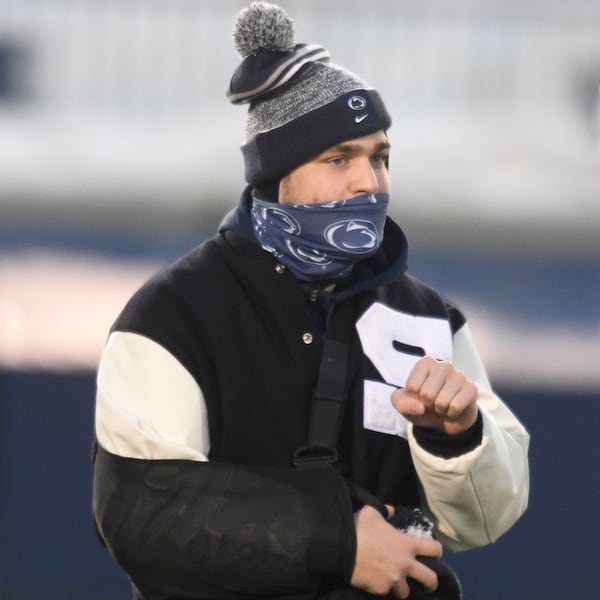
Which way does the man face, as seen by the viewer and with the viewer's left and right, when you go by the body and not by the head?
facing the viewer and to the right of the viewer
